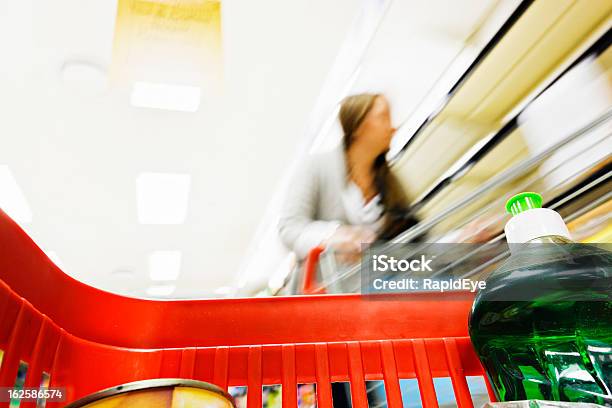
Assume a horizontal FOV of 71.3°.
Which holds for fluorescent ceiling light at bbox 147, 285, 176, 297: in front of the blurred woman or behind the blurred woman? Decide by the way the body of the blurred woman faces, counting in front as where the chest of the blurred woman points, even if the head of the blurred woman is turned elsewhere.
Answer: behind

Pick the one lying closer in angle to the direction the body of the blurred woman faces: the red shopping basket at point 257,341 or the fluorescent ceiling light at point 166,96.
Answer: the red shopping basket

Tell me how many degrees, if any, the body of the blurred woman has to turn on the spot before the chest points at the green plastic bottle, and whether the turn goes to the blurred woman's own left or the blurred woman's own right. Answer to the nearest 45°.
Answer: approximately 45° to the blurred woman's own right

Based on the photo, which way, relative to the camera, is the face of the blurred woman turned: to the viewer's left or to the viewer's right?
to the viewer's right

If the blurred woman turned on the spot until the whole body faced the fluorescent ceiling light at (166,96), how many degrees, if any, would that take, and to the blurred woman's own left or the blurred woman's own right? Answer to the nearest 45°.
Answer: approximately 180°

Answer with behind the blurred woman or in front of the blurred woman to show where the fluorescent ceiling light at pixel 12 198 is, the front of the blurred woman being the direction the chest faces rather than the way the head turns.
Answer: behind

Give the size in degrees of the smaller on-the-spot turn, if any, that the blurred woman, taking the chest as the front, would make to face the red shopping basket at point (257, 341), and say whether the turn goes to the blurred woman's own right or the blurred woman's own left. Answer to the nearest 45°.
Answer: approximately 45° to the blurred woman's own right

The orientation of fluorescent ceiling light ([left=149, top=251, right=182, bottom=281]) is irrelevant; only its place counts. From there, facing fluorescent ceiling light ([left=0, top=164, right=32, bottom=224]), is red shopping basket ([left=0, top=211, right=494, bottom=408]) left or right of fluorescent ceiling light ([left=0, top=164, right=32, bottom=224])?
left

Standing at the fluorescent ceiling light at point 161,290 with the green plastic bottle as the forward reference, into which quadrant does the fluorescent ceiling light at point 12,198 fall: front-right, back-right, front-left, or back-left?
front-right
